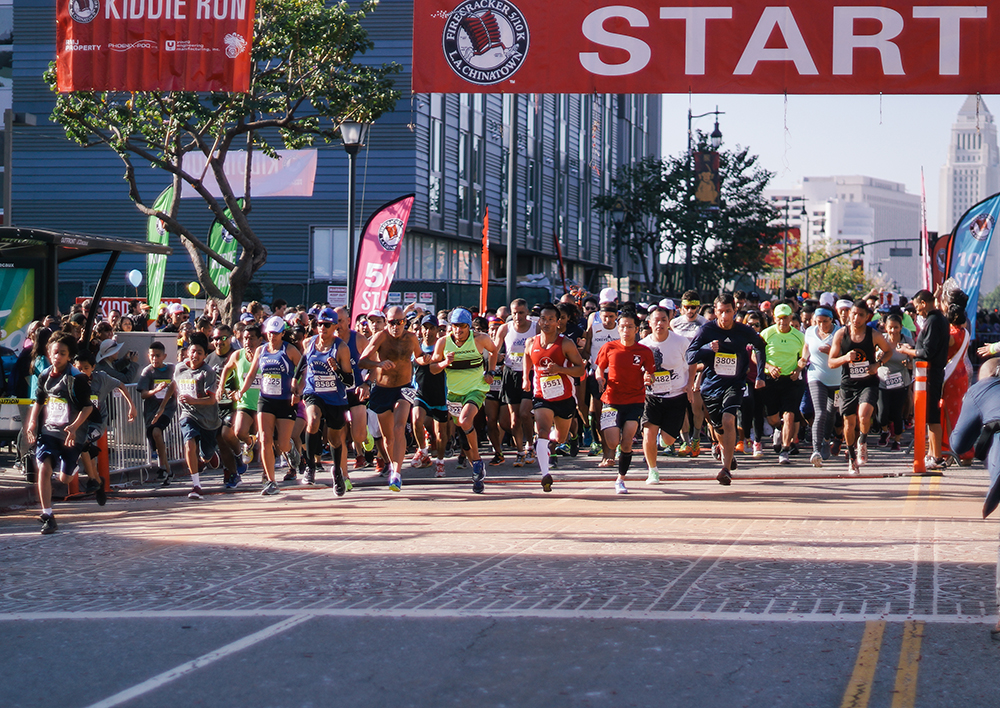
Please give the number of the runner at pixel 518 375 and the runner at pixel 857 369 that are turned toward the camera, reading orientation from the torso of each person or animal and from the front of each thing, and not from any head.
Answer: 2

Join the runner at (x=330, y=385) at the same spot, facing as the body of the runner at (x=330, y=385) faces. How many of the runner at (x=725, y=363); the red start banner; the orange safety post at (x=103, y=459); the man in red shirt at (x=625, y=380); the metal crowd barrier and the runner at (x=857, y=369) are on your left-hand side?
4

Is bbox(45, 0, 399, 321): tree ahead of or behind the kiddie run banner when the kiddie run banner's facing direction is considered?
behind

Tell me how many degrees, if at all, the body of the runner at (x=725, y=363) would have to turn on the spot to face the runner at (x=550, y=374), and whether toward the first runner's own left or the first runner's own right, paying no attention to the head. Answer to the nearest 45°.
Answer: approximately 90° to the first runner's own right

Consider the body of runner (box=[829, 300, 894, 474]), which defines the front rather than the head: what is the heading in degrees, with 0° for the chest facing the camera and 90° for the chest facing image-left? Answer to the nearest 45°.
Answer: approximately 0°

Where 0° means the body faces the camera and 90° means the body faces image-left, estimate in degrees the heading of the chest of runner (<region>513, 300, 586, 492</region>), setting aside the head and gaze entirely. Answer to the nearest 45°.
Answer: approximately 0°

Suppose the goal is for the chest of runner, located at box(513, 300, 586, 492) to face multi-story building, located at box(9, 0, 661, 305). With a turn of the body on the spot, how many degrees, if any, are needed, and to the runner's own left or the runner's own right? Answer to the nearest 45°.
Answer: approximately 180°
